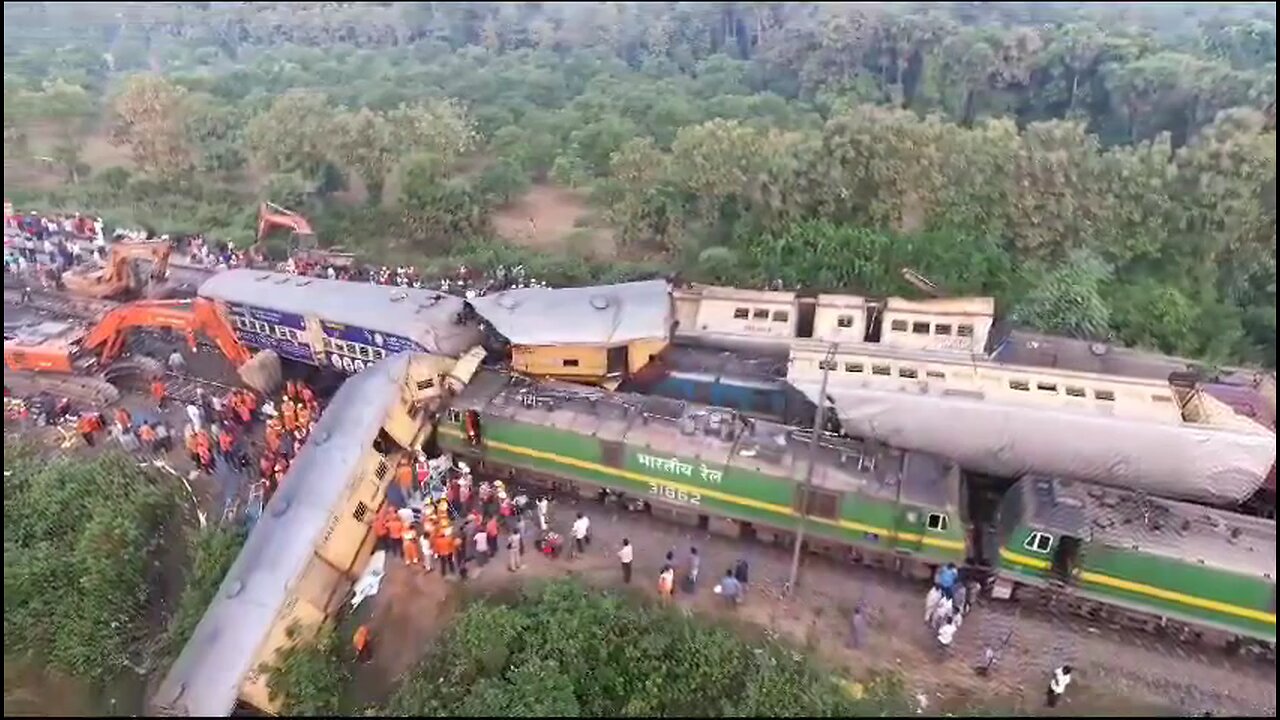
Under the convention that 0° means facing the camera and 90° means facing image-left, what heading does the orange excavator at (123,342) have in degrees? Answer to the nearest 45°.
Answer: approximately 270°

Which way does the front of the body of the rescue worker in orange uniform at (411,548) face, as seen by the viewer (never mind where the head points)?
away from the camera

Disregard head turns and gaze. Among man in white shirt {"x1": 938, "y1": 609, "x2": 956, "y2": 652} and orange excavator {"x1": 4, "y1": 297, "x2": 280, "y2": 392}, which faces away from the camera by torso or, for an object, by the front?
the man in white shirt

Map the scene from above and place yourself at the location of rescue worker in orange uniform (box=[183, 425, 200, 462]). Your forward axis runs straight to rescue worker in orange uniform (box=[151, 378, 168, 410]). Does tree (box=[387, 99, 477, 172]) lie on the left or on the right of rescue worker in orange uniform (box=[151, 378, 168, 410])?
right

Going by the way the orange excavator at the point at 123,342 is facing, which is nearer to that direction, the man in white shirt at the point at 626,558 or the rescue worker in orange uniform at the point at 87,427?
the man in white shirt

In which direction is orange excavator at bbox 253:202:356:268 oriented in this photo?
to the viewer's left

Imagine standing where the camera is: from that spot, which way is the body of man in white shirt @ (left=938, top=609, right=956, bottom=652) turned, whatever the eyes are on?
away from the camera

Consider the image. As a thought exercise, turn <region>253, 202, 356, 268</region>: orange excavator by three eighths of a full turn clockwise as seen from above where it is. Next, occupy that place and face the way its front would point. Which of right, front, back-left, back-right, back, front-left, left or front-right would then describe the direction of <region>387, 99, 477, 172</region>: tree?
front

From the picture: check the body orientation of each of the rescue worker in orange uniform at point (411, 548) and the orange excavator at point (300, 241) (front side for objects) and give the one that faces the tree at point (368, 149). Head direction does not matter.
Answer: the rescue worker in orange uniform

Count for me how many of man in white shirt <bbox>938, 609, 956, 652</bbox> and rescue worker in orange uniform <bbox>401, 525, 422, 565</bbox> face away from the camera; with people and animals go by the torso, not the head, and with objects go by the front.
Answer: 2

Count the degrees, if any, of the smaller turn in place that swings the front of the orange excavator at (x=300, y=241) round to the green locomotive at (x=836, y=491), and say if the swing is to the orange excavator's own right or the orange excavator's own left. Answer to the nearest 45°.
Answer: approximately 90° to the orange excavator's own left

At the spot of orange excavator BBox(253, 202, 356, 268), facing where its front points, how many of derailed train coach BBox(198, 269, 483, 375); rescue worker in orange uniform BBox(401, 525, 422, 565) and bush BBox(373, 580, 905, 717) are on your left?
3
